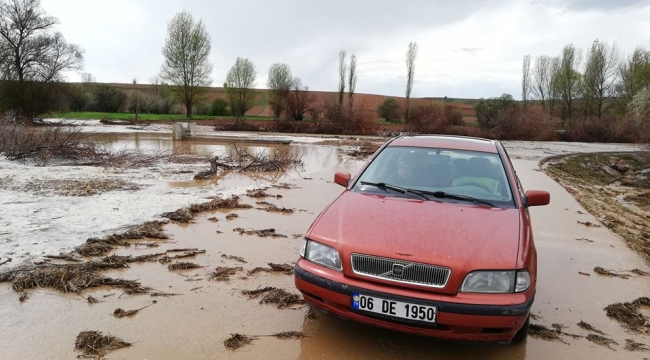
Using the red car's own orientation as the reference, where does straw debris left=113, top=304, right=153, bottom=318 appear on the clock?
The straw debris is roughly at 3 o'clock from the red car.

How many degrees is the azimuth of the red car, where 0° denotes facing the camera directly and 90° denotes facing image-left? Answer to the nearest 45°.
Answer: approximately 0°

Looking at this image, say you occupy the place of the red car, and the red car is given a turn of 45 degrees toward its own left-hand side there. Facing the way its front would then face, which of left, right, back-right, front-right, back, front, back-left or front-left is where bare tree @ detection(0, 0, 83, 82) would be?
back

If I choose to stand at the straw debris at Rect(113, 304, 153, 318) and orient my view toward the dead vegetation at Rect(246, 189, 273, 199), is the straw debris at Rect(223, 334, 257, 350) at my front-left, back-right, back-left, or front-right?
back-right

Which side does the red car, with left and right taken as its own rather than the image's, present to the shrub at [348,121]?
back

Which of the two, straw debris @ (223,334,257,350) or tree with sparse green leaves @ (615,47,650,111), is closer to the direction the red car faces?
the straw debris

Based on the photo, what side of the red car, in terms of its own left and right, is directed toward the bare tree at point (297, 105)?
back

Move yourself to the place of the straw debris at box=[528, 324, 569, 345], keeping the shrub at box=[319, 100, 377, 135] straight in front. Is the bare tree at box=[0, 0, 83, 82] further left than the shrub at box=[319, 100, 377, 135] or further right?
left

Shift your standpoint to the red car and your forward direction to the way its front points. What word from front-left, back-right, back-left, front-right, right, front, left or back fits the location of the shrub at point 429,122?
back

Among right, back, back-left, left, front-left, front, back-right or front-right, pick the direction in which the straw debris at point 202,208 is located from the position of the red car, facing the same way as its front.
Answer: back-right

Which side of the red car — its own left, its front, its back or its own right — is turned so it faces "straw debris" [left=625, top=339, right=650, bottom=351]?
left

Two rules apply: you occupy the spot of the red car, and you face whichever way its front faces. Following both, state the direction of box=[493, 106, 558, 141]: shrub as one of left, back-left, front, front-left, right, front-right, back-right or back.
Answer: back

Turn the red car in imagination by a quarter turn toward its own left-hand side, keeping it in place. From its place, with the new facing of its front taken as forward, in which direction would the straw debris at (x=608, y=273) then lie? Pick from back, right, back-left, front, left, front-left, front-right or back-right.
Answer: front-left
